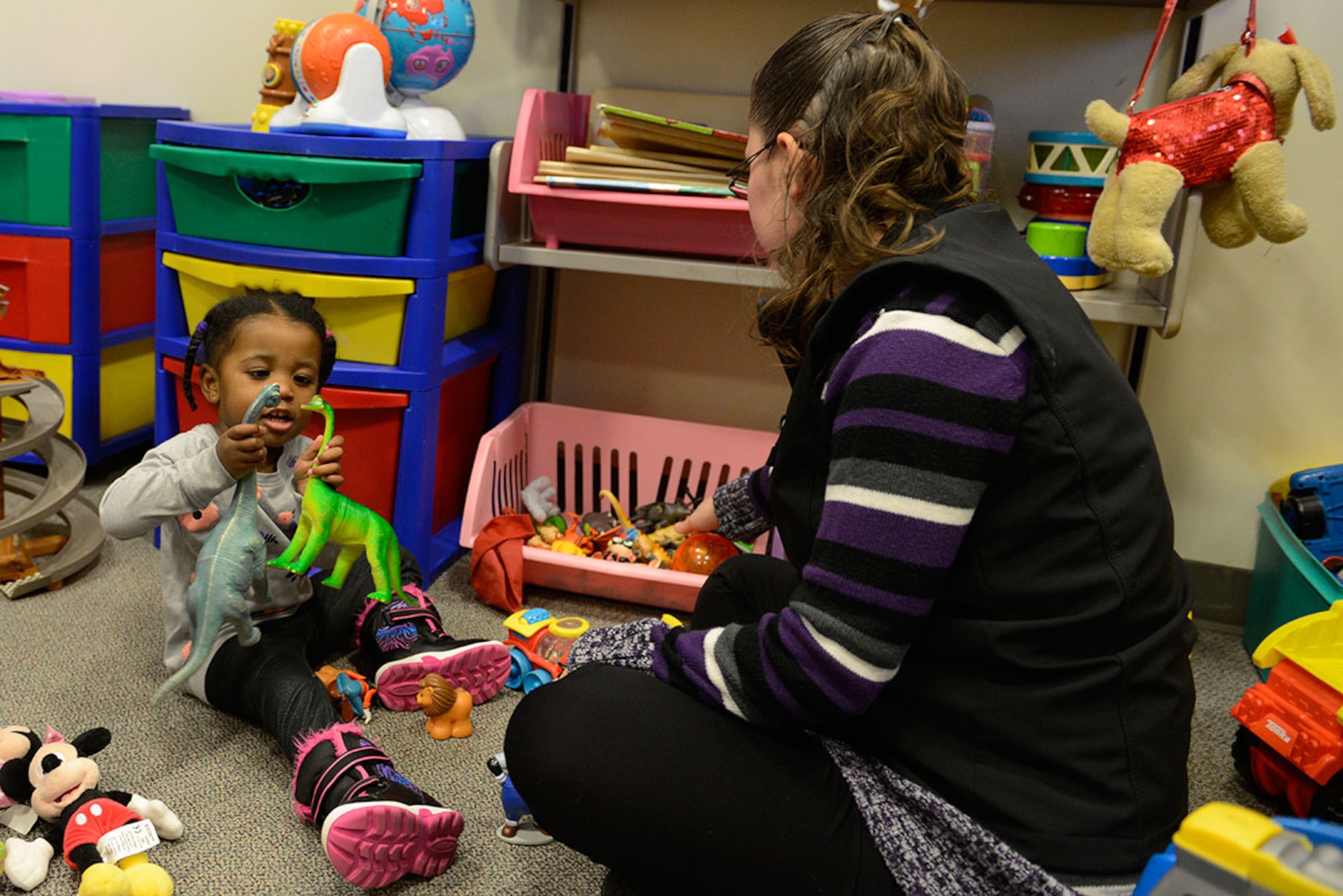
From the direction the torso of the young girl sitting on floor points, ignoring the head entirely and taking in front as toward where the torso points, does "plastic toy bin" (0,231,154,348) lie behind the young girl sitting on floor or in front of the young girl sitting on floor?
behind

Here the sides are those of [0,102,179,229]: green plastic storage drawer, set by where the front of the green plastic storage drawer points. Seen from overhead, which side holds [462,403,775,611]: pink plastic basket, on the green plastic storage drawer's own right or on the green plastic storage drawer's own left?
on the green plastic storage drawer's own left

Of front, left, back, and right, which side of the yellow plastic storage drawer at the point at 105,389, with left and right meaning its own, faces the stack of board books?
left

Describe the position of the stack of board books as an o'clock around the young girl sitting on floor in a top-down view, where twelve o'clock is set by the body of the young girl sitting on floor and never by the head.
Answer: The stack of board books is roughly at 9 o'clock from the young girl sitting on floor.

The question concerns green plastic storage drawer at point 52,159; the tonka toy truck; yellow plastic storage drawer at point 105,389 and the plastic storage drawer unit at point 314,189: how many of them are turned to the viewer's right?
0

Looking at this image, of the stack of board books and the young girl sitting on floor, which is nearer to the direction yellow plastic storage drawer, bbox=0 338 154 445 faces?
the young girl sitting on floor

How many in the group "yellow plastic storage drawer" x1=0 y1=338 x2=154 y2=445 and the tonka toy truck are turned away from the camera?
0

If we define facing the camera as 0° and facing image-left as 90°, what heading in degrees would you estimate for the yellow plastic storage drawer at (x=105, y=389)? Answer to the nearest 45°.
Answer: approximately 45°

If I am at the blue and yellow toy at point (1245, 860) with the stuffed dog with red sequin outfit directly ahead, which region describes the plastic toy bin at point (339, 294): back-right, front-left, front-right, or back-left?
front-left

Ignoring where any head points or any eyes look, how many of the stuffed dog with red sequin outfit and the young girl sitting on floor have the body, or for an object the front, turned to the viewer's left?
0

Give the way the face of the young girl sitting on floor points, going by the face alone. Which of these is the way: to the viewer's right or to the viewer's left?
to the viewer's right

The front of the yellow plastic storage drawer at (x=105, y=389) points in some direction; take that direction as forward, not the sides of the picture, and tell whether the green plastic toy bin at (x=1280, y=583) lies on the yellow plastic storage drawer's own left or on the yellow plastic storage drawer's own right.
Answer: on the yellow plastic storage drawer's own left

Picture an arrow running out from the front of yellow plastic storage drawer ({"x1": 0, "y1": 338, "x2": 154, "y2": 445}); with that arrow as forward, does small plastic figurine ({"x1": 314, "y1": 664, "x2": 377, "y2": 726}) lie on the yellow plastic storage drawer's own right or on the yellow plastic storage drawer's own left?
on the yellow plastic storage drawer's own left

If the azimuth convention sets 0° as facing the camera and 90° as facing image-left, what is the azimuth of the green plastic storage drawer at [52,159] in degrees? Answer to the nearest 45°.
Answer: approximately 45°

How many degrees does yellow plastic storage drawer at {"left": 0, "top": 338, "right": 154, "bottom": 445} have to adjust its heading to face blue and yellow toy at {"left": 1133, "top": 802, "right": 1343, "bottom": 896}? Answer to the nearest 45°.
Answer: approximately 45° to its left
